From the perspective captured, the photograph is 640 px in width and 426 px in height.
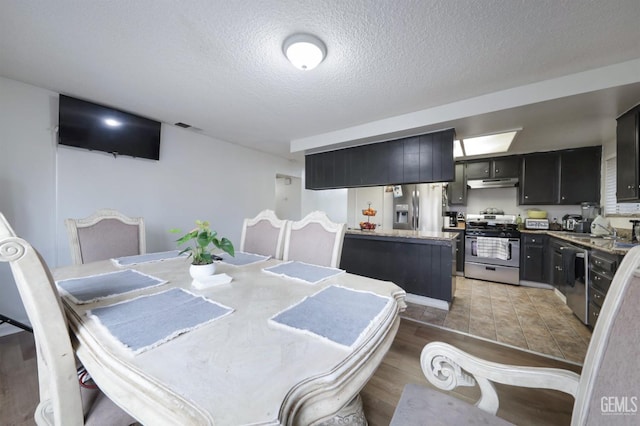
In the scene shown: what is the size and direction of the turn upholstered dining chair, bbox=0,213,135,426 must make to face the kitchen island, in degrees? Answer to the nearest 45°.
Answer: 0° — it already faces it

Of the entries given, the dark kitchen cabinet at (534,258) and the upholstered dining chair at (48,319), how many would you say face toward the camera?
1

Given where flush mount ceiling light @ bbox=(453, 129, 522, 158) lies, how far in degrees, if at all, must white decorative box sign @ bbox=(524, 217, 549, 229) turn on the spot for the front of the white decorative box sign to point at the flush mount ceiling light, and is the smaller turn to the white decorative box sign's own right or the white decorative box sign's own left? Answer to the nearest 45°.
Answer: approximately 45° to the white decorative box sign's own right

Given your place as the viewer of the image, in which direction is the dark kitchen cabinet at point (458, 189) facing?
facing the viewer

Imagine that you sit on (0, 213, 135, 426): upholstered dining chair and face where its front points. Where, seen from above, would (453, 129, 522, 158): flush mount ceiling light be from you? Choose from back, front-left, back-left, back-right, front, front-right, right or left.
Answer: front

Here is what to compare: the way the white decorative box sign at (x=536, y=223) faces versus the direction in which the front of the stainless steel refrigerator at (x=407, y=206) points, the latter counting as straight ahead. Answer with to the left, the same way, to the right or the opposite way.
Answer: the same way

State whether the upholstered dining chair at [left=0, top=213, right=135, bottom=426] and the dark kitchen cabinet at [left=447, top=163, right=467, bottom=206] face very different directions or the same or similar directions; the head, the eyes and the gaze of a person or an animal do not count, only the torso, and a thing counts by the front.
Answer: very different directions

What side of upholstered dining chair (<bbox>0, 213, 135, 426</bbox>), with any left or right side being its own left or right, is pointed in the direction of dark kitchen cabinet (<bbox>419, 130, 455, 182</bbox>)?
front

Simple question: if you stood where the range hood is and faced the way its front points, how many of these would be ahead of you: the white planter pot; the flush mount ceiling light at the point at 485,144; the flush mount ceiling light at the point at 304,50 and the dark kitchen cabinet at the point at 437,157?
4

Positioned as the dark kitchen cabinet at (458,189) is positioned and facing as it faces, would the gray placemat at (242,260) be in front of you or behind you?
in front

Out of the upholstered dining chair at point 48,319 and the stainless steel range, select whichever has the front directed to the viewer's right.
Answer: the upholstered dining chair

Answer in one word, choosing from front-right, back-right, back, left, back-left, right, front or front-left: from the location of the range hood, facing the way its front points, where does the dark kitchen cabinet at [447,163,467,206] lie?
right

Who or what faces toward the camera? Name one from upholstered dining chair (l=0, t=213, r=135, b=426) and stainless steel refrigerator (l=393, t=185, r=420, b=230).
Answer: the stainless steel refrigerator

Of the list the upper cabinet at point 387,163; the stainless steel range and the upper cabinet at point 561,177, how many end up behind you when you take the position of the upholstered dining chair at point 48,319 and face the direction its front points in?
0

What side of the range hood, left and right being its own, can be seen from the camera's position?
front

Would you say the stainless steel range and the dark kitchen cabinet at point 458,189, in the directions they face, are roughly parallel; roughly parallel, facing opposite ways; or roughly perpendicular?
roughly parallel

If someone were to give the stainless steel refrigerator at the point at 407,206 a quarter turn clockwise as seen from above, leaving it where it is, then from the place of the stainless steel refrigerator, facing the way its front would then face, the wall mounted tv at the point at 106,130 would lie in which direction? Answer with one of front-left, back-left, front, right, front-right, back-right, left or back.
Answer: front-left

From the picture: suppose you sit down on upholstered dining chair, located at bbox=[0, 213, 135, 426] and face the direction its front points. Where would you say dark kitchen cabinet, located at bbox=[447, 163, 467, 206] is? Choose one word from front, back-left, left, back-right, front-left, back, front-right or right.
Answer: front
